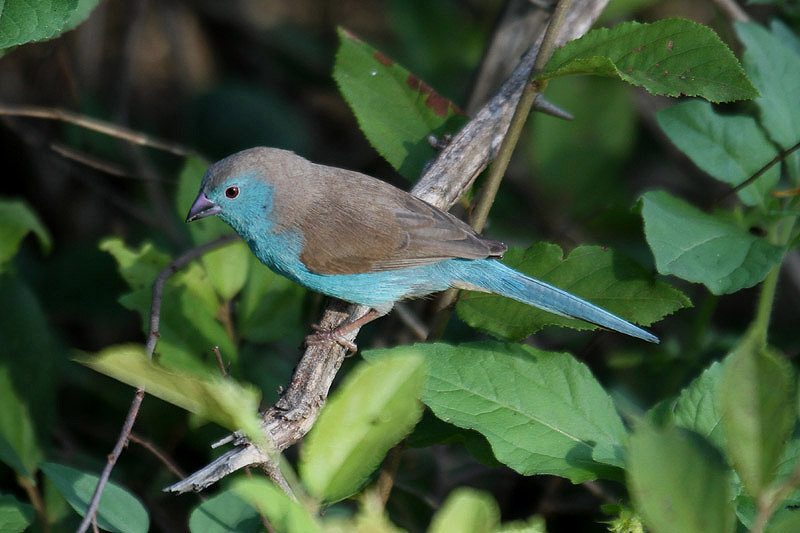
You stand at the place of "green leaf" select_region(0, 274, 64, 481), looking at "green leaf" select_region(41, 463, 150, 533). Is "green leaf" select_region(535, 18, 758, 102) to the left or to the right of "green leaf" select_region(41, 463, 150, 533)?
left

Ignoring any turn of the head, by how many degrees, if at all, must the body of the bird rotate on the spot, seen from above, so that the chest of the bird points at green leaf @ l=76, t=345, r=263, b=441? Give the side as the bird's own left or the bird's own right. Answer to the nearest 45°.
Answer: approximately 90° to the bird's own left

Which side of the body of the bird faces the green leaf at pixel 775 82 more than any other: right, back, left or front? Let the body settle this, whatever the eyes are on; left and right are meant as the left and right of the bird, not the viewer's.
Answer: back

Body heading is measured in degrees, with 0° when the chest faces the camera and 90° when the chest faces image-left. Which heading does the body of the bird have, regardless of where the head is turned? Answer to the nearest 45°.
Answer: approximately 90°

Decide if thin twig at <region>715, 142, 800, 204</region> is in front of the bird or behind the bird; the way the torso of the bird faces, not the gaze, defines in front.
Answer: behind

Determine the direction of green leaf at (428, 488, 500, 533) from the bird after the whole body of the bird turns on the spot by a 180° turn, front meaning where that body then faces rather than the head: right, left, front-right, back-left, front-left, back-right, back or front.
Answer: right

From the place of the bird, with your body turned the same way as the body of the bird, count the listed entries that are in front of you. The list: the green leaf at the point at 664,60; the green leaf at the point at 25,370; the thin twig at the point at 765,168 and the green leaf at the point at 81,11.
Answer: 2

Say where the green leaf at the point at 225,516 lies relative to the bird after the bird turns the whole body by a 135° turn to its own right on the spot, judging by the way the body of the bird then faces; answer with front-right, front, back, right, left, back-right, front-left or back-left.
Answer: back-right

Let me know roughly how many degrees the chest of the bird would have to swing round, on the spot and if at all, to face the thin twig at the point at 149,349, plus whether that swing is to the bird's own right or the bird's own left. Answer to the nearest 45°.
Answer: approximately 45° to the bird's own left

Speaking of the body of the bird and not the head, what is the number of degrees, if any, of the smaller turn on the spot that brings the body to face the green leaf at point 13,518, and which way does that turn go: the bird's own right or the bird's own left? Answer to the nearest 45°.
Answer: approximately 45° to the bird's own left

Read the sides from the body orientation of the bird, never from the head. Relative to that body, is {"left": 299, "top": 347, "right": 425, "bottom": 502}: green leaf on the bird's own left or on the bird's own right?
on the bird's own left

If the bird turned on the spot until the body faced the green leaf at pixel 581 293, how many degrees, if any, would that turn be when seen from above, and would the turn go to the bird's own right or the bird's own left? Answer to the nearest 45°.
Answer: approximately 135° to the bird's own left
